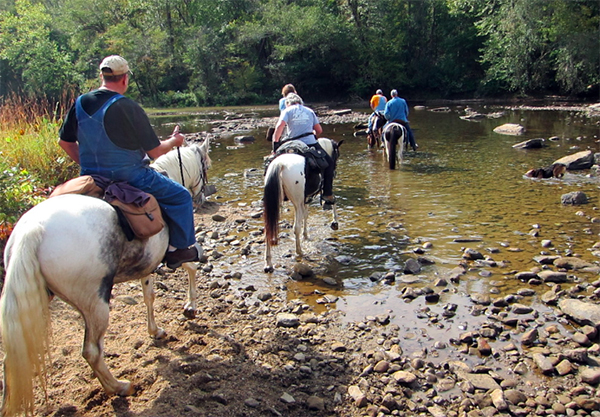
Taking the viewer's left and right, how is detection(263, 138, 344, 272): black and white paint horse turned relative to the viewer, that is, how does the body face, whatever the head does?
facing away from the viewer and to the right of the viewer

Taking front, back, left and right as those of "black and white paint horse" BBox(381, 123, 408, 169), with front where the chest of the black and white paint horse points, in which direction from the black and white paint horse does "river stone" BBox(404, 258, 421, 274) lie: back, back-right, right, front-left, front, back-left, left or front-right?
back

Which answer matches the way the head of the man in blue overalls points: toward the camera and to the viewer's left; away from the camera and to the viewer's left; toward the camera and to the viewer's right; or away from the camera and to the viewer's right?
away from the camera and to the viewer's right

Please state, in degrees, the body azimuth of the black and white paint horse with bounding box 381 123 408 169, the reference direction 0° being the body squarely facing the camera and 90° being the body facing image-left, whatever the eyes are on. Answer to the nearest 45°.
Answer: approximately 180°

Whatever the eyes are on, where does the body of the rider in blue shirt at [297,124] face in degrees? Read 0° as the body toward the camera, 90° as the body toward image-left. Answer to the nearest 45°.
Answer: approximately 180°

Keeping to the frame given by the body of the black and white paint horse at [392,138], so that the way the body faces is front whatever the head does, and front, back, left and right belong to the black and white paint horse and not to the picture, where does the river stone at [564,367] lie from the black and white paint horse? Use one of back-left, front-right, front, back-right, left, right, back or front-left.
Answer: back

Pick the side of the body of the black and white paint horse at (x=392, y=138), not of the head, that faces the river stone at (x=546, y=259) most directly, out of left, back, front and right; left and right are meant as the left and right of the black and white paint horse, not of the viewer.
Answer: back

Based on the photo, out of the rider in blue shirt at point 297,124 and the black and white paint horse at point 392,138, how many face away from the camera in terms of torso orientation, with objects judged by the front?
2

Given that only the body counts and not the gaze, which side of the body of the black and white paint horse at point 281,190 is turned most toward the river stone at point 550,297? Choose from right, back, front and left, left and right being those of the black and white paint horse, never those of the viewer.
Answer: right

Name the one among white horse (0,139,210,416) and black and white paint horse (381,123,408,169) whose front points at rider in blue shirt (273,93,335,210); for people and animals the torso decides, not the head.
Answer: the white horse
